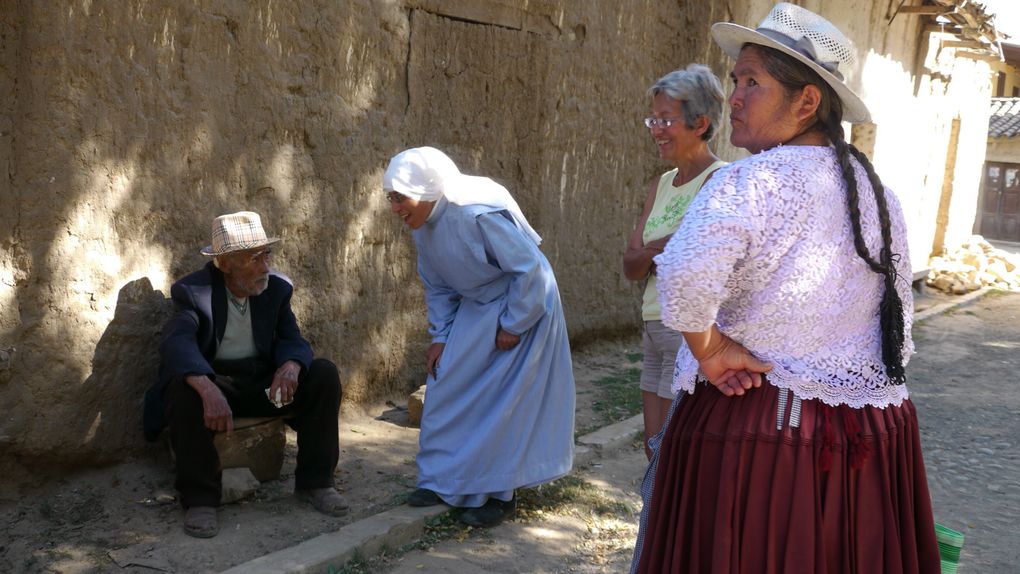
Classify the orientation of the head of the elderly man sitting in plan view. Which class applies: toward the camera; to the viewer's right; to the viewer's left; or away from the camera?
to the viewer's right

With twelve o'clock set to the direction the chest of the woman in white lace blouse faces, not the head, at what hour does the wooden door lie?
The wooden door is roughly at 2 o'clock from the woman in white lace blouse.

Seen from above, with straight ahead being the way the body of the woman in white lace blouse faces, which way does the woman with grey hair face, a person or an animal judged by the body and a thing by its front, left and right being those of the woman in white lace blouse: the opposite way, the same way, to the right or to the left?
to the left

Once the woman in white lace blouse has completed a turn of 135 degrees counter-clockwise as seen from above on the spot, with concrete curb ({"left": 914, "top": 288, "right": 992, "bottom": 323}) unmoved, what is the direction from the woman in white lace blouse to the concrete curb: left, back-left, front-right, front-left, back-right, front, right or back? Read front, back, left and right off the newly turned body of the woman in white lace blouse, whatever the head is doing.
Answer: back

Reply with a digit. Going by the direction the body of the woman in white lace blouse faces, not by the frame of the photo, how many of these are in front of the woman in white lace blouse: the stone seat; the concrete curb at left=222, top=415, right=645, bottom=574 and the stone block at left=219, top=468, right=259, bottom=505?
3

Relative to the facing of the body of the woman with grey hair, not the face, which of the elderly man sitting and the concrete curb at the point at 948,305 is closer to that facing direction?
the elderly man sitting

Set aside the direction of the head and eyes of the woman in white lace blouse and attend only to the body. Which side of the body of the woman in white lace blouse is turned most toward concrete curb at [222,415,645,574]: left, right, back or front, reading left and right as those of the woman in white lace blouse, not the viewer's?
front

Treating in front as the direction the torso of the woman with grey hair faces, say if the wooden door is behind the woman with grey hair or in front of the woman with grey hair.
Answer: behind

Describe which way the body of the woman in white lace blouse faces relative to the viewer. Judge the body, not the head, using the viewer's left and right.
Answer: facing away from the viewer and to the left of the viewer

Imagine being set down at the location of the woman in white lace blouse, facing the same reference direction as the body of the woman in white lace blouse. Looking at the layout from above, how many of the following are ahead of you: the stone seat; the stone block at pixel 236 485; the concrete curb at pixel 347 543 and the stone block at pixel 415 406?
4

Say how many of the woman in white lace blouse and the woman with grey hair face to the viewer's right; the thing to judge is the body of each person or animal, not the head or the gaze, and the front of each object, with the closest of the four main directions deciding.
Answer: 0

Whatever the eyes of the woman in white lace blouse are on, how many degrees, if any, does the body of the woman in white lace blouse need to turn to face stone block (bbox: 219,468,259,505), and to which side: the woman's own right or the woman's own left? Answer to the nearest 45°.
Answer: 0° — they already face it

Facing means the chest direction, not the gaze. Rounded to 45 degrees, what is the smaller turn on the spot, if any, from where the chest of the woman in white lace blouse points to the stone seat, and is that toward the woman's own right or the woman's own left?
0° — they already face it

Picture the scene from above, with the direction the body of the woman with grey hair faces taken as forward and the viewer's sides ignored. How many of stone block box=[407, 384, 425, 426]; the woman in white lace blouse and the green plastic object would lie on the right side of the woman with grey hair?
1

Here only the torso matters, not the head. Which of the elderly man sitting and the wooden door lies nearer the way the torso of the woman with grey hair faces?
the elderly man sitting

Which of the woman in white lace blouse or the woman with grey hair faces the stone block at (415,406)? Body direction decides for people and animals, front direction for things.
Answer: the woman in white lace blouse

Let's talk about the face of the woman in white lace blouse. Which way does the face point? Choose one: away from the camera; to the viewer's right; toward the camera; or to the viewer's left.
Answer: to the viewer's left

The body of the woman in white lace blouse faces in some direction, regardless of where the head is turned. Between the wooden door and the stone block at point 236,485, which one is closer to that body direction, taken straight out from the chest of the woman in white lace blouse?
the stone block

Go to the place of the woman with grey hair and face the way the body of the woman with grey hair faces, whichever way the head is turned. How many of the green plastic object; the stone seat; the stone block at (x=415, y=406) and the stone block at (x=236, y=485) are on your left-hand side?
1

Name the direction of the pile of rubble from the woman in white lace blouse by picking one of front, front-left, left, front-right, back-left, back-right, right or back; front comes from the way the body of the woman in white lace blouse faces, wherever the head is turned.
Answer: front-right

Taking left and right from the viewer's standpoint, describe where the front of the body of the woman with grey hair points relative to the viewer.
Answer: facing the viewer and to the left of the viewer
